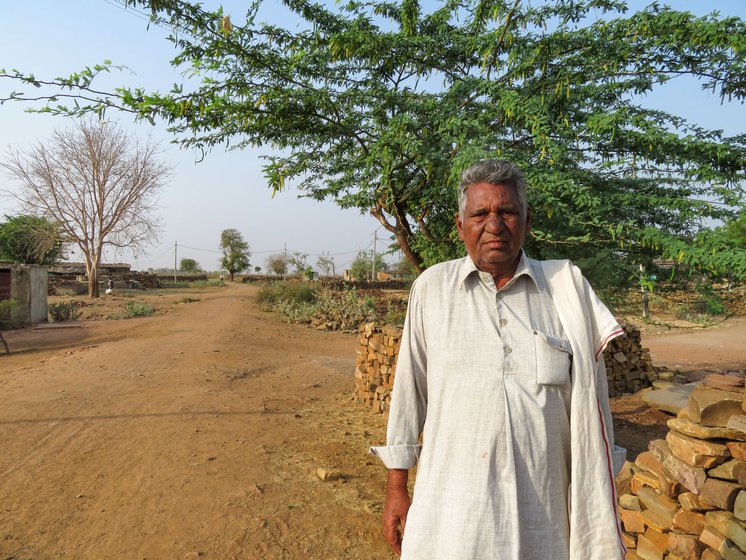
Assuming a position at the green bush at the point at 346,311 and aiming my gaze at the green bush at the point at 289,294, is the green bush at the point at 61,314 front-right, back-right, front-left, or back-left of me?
front-left

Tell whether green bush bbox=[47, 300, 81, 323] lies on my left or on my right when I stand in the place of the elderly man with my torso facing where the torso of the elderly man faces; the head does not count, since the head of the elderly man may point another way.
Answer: on my right

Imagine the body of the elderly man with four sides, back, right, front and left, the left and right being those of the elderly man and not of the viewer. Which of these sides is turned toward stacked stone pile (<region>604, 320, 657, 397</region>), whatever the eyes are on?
back

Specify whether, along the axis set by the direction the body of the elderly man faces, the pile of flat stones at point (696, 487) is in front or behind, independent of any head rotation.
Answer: behind

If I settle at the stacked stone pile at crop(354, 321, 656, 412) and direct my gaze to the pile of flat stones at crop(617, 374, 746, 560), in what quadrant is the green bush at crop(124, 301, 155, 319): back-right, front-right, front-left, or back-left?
back-right

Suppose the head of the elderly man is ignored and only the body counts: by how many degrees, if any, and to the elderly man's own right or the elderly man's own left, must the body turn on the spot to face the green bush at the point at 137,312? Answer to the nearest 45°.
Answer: approximately 135° to the elderly man's own right

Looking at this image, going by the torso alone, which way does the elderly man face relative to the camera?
toward the camera
